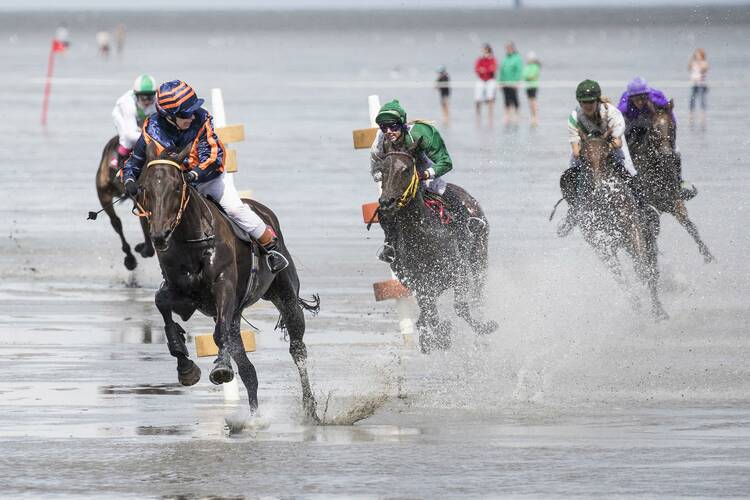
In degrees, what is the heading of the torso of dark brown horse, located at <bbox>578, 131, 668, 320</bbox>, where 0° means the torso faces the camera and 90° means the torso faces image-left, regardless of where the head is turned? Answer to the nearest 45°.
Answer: approximately 0°

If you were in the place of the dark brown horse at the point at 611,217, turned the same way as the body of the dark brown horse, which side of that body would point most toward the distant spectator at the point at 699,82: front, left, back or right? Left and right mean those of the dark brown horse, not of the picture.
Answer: back

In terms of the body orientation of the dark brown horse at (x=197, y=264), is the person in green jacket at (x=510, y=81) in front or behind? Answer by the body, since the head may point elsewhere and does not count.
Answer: behind

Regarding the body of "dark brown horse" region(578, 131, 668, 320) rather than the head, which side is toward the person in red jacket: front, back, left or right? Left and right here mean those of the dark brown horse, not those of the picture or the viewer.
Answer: back

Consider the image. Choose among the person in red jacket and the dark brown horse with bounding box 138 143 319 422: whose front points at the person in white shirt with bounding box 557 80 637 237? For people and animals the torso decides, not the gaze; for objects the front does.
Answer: the person in red jacket

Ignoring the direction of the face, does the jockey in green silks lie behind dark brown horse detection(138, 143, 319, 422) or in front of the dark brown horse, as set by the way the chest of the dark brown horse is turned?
behind

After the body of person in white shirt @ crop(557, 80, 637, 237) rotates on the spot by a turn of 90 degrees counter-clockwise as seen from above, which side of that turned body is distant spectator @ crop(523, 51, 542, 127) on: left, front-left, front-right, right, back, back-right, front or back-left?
left

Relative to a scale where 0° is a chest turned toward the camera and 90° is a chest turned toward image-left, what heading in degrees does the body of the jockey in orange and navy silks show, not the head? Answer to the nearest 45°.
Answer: approximately 45°

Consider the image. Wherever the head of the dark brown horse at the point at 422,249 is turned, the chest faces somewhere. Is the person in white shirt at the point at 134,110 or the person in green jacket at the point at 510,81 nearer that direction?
the person in white shirt
